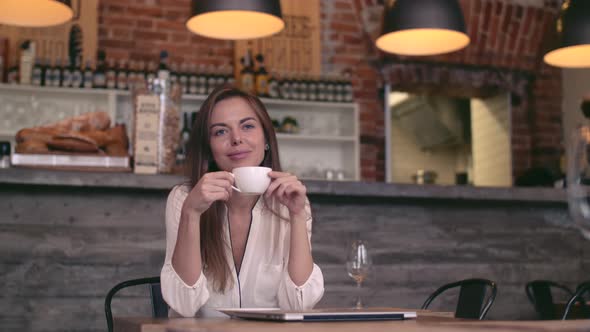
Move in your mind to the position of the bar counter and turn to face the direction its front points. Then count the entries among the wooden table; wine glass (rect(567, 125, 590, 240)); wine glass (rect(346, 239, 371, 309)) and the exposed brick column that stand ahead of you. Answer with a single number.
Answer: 3

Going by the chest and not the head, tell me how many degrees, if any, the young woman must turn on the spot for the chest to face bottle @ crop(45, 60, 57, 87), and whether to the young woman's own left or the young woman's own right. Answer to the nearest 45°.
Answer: approximately 135° to the young woman's own right

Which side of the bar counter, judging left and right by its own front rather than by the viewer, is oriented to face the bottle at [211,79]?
back

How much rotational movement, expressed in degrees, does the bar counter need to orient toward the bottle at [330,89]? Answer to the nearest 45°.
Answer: approximately 180°

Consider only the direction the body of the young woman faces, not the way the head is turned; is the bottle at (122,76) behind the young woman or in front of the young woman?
behind

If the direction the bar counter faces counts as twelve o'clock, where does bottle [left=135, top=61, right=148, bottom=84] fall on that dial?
The bottle is roughly at 5 o'clock from the bar counter.

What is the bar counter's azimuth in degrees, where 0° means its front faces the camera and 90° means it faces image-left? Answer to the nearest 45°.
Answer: approximately 0°

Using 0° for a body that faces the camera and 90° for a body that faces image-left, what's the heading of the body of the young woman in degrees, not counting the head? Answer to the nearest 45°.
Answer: approximately 0°

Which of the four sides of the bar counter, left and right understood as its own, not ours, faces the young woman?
front

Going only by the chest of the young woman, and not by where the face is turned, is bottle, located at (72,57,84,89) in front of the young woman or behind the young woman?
behind
